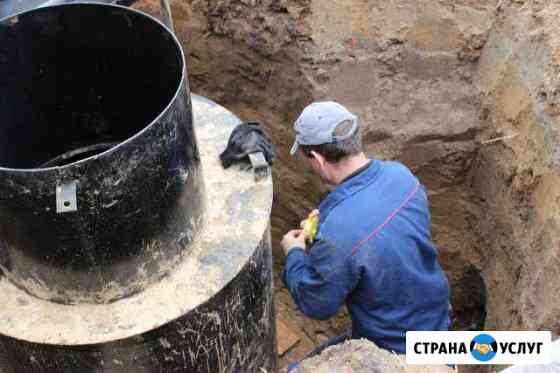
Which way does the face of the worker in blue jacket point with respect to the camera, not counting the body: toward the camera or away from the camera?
away from the camera

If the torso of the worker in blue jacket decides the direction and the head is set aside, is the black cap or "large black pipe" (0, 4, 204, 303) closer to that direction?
the black cap

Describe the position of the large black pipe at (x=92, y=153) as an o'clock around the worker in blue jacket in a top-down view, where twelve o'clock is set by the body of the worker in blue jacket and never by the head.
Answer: The large black pipe is roughly at 10 o'clock from the worker in blue jacket.

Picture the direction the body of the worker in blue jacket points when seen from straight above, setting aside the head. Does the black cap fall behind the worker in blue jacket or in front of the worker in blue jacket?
in front

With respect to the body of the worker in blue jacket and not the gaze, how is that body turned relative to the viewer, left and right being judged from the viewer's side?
facing away from the viewer and to the left of the viewer
